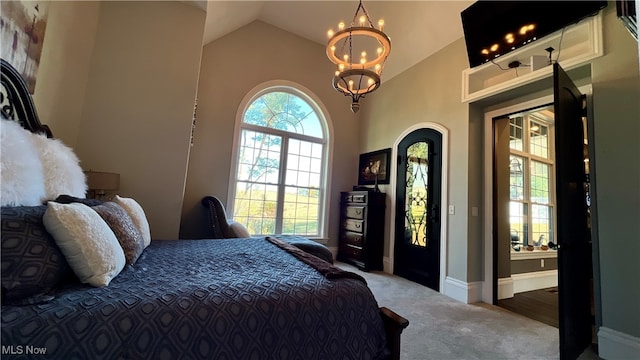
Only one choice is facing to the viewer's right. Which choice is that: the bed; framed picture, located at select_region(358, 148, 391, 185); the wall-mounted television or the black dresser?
the bed

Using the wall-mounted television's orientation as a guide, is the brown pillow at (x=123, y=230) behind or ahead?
ahead

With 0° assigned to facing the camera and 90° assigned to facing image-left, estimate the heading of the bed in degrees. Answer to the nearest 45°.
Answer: approximately 270°

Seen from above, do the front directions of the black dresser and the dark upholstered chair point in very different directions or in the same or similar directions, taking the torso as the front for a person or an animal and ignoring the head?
very different directions

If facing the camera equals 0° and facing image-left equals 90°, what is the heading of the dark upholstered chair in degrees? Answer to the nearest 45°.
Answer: approximately 270°

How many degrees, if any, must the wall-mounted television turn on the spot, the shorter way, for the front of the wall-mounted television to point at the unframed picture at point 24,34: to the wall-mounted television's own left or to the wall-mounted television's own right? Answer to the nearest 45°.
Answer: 0° — it already faces it

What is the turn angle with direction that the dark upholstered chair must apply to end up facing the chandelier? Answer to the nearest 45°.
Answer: approximately 45° to its right

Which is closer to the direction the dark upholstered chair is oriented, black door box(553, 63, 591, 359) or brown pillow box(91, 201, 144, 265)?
the black door

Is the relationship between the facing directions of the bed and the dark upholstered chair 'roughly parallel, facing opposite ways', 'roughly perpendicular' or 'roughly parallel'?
roughly parallel
